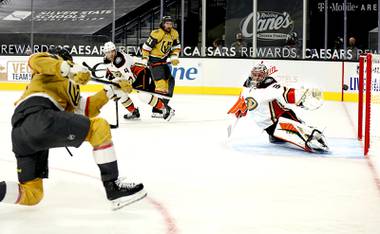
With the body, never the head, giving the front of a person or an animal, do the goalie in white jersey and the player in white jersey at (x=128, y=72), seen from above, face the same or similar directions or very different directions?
same or similar directions

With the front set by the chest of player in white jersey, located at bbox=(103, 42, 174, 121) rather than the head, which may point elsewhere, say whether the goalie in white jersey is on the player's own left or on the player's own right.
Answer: on the player's own left

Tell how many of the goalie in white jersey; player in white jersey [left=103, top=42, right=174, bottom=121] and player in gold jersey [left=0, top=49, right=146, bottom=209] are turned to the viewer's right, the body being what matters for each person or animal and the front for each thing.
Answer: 1

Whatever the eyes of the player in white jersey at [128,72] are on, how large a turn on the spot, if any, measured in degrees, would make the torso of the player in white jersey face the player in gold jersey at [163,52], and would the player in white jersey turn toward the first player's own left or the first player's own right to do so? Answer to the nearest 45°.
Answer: approximately 180°

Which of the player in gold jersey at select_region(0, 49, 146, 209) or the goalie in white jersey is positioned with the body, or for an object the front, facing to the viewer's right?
the player in gold jersey

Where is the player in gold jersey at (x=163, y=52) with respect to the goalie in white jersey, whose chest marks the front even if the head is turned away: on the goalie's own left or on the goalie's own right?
on the goalie's own right

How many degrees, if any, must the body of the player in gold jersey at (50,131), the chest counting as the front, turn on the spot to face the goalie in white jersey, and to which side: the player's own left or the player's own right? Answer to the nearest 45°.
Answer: approximately 45° to the player's own left

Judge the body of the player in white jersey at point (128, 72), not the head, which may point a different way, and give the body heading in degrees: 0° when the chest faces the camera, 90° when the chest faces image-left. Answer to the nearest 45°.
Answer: approximately 45°

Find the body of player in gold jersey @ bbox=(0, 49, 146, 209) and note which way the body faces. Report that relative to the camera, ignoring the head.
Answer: to the viewer's right

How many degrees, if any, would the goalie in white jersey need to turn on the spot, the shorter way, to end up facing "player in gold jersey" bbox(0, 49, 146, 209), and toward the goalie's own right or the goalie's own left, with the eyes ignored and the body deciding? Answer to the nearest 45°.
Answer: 0° — they already face them

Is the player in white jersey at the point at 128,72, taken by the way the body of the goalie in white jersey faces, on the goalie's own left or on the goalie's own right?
on the goalie's own right

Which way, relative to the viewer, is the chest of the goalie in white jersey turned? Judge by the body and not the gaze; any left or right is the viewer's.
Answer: facing the viewer and to the left of the viewer

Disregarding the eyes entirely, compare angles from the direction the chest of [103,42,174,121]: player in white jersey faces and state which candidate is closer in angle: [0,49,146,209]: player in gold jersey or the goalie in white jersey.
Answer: the player in gold jersey

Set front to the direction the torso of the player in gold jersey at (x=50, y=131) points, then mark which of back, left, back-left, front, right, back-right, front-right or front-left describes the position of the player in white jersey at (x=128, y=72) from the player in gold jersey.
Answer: left

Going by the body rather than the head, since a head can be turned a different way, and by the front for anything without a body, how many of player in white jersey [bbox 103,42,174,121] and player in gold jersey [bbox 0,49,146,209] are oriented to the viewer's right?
1
